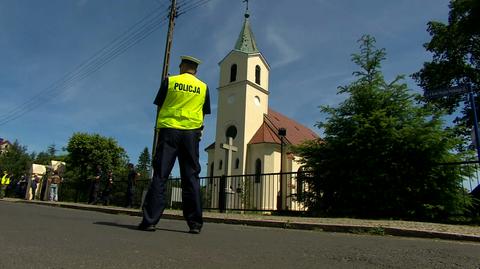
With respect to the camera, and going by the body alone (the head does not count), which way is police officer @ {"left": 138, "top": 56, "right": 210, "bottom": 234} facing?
away from the camera

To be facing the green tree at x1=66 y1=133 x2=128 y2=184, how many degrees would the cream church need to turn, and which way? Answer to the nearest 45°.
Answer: approximately 45° to its right

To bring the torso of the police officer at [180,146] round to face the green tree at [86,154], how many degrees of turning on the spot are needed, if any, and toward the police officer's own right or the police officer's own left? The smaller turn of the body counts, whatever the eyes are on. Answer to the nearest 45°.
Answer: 0° — they already face it

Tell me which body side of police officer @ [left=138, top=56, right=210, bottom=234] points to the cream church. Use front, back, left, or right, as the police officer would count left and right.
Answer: front

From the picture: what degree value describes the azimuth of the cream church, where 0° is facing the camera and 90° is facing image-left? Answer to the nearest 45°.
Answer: approximately 45°

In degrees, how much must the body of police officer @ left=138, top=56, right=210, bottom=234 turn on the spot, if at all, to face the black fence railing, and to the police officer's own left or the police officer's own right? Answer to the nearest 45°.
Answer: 0° — they already face it

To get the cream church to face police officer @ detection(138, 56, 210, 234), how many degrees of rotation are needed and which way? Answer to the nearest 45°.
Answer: approximately 45° to its left

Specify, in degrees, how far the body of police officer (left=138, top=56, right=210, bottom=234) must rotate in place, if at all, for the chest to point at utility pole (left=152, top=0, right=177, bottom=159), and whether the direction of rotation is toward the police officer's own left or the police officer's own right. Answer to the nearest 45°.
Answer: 0° — they already face it

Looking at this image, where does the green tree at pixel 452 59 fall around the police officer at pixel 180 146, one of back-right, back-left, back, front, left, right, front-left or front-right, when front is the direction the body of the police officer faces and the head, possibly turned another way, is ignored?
front-right

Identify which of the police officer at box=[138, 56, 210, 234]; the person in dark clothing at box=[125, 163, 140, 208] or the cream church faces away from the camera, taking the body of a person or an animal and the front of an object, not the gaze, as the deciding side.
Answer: the police officer
